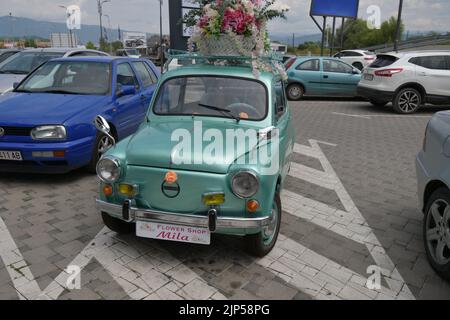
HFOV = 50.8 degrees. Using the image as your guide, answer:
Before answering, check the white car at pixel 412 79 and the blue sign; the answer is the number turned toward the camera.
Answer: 1

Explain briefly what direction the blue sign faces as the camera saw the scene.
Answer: facing the viewer

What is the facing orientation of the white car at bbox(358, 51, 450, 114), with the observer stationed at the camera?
facing away from the viewer and to the right of the viewer

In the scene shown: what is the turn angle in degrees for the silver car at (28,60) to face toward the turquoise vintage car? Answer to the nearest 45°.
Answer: approximately 45° to its left

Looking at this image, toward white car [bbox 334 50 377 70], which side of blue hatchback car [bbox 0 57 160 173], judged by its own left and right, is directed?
back

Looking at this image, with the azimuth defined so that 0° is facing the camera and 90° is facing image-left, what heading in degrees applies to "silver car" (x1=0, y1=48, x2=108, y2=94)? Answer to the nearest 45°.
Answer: approximately 45°

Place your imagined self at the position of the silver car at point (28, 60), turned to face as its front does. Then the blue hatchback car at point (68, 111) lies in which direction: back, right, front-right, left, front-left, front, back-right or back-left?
front-left

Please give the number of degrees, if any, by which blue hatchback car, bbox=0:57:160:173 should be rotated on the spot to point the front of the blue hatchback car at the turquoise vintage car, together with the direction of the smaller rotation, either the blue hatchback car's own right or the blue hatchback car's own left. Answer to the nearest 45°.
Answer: approximately 45° to the blue hatchback car's own left

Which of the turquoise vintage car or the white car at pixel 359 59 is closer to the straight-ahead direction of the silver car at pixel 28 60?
the turquoise vintage car

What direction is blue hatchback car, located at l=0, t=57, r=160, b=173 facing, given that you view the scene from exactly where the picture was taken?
facing the viewer and to the left of the viewer
